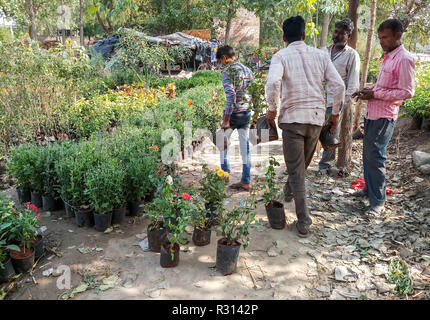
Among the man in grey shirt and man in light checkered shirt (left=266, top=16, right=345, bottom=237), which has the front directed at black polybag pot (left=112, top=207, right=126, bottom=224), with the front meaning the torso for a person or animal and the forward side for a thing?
the man in grey shirt

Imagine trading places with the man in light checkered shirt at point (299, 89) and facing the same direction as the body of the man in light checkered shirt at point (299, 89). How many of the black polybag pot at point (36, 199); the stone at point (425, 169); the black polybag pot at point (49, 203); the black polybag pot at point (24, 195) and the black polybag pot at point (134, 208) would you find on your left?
4

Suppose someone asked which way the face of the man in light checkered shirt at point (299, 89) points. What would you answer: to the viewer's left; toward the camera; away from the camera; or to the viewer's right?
away from the camera

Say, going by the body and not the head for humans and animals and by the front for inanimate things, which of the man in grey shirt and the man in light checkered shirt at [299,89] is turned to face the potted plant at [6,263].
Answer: the man in grey shirt

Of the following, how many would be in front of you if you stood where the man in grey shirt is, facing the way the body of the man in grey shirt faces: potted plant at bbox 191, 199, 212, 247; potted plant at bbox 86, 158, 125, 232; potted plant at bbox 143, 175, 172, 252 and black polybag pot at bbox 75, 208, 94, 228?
4

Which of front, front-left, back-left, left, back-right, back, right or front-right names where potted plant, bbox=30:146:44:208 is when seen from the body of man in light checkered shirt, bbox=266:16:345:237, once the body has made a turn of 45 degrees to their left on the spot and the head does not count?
front-left

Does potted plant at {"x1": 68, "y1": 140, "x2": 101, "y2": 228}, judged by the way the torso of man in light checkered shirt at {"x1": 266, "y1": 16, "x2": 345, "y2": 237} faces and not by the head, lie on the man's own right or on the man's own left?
on the man's own left

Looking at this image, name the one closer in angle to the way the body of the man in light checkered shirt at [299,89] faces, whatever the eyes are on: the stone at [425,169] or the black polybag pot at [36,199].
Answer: the stone

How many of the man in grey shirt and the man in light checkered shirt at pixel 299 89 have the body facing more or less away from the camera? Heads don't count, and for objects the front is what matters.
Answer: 1

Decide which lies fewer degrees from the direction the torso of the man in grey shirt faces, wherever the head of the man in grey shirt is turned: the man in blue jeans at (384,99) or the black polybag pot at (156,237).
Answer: the black polybag pot

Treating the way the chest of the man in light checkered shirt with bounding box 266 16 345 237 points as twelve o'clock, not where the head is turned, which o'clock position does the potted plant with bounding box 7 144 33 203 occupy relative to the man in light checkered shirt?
The potted plant is roughly at 9 o'clock from the man in light checkered shirt.

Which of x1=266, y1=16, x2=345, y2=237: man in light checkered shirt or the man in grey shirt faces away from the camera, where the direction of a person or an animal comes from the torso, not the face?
the man in light checkered shirt

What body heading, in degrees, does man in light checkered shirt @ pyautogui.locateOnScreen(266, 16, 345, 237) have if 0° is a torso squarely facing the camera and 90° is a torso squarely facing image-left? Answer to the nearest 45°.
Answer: approximately 180°

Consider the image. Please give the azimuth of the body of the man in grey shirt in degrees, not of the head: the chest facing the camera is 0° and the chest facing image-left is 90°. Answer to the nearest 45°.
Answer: approximately 45°
